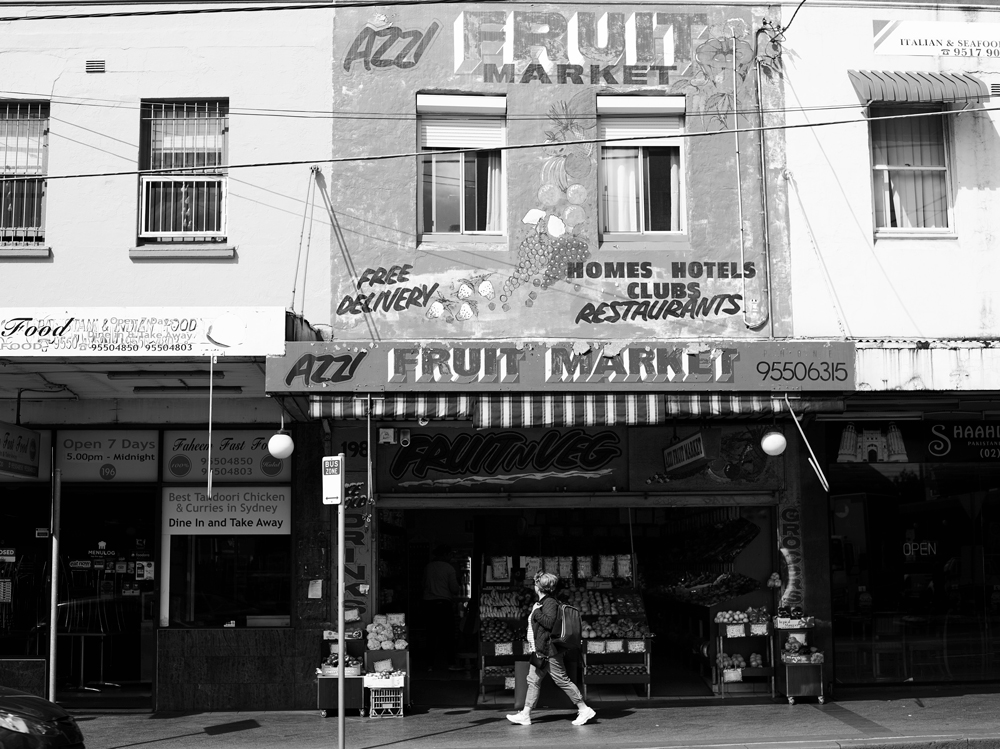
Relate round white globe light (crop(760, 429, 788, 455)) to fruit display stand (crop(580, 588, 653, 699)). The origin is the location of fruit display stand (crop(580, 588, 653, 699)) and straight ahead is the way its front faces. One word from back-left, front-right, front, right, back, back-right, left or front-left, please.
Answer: front-left

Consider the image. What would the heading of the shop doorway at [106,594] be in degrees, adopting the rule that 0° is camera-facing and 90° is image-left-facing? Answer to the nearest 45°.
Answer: approximately 0°

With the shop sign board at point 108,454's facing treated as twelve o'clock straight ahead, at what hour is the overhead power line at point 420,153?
The overhead power line is roughly at 10 o'clock from the shop sign board.

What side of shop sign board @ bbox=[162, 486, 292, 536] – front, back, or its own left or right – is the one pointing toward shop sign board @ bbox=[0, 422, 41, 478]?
right

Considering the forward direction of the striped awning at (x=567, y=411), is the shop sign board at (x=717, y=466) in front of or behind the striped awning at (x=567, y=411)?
behind

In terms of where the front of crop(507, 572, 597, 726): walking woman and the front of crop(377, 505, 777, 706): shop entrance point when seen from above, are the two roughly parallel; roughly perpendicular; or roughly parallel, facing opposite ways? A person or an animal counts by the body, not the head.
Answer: roughly perpendicular
